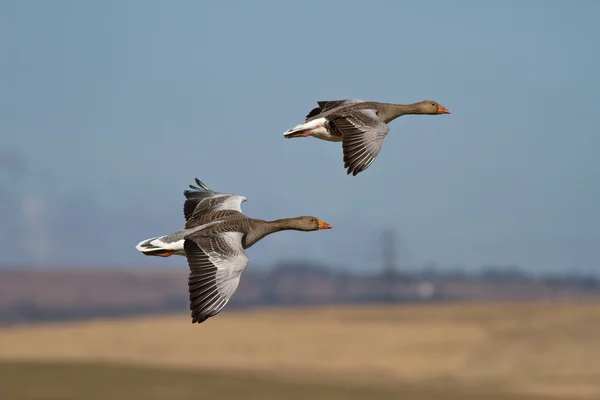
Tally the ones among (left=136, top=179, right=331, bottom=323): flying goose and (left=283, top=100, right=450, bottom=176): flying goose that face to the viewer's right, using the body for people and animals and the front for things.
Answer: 2

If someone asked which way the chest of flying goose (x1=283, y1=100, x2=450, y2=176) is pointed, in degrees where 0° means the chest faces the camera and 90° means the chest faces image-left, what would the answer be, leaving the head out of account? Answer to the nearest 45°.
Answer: approximately 270°

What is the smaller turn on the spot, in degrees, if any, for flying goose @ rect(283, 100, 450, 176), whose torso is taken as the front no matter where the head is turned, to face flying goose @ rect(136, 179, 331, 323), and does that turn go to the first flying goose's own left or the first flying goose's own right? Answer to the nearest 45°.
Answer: approximately 135° to the first flying goose's own right

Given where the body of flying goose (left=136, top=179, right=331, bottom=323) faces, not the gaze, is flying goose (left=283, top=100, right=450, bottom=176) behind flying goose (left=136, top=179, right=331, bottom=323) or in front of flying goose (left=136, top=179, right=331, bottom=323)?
in front

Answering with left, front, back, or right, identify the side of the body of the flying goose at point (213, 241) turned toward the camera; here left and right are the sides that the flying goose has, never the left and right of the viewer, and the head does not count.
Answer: right
